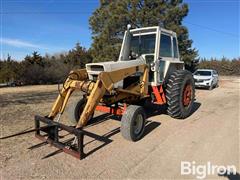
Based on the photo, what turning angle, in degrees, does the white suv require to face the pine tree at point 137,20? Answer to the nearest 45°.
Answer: approximately 45° to its right

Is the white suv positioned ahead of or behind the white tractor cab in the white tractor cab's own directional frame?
behind

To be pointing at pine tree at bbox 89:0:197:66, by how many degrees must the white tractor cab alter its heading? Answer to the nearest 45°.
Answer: approximately 135° to its right

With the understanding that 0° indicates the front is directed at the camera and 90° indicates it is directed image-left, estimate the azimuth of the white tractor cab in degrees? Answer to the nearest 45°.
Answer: approximately 45°
